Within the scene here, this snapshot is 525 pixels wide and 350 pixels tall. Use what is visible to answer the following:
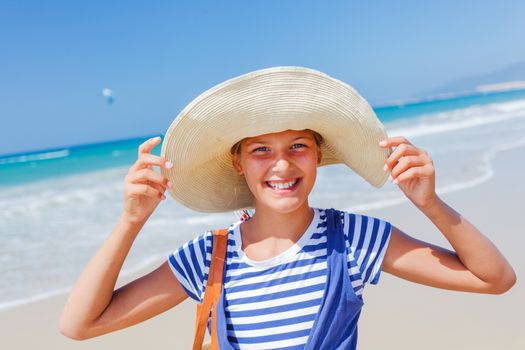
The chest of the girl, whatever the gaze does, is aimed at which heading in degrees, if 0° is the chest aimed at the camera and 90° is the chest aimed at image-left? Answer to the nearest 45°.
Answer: approximately 0°
